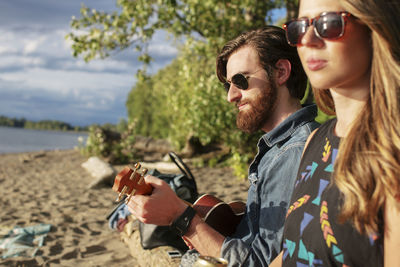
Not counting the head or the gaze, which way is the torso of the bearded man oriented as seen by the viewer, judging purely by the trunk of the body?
to the viewer's left

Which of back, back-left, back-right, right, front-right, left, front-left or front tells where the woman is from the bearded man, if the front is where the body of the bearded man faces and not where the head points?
left

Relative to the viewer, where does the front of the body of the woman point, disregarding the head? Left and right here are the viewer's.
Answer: facing the viewer and to the left of the viewer

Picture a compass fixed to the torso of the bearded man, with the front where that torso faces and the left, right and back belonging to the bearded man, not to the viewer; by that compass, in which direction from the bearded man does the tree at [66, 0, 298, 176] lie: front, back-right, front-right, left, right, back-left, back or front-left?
right

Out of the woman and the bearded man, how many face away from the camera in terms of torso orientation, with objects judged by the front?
0

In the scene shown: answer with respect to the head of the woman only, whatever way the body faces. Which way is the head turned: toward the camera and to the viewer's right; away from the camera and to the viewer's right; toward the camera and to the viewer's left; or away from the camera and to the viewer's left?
toward the camera and to the viewer's left

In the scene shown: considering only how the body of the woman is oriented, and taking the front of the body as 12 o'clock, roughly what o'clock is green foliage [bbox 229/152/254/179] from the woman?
The green foliage is roughly at 4 o'clock from the woman.

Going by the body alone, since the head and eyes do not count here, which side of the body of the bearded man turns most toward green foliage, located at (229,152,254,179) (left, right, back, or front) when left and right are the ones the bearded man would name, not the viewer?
right

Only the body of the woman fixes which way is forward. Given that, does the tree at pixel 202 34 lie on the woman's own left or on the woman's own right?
on the woman's own right
